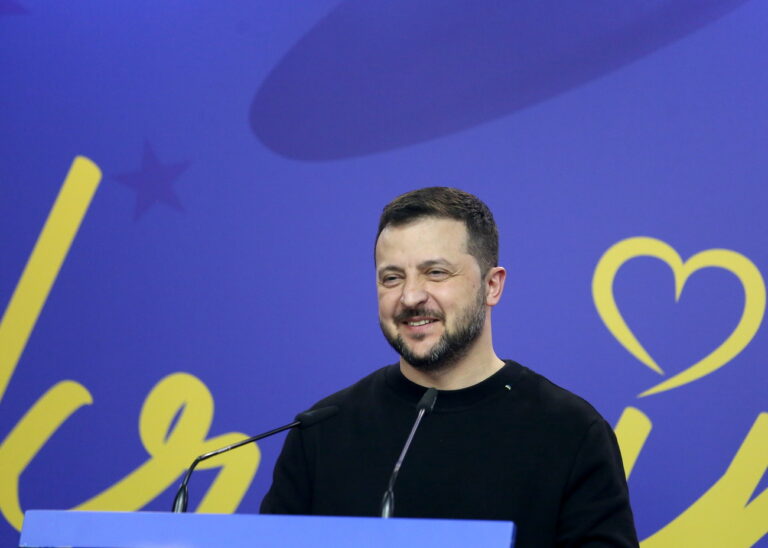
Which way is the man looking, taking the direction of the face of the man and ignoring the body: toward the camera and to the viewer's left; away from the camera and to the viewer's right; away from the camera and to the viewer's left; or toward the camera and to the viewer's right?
toward the camera and to the viewer's left

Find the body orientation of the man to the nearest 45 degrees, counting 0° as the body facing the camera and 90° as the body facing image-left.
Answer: approximately 45°
